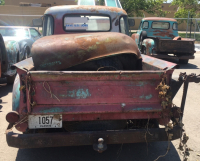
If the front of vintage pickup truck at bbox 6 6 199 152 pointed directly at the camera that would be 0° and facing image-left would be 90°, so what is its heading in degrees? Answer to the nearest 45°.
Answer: approximately 180°

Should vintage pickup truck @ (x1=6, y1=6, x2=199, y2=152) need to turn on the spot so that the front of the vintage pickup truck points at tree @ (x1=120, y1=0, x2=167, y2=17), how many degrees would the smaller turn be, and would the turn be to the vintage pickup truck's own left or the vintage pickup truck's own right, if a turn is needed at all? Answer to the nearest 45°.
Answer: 0° — it already faces it

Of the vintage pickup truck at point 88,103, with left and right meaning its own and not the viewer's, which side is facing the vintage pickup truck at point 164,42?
front

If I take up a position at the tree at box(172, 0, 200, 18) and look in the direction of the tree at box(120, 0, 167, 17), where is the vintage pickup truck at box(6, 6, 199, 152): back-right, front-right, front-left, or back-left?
front-left

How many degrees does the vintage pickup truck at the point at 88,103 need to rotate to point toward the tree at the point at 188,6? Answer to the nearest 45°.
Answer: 0° — it already faces it
